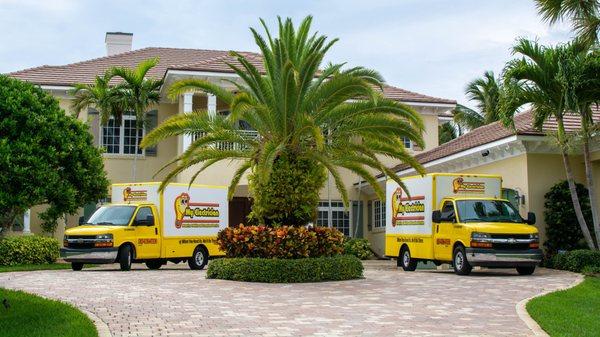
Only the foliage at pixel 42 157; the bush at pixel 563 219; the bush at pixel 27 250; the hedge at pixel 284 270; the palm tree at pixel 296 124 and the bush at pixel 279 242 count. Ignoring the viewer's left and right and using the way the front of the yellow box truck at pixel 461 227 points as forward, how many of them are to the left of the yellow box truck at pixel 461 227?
1

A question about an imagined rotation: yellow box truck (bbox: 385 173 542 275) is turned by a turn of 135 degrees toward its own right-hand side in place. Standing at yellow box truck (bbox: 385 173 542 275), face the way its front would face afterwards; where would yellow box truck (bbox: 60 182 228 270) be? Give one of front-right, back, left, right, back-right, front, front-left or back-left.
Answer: front

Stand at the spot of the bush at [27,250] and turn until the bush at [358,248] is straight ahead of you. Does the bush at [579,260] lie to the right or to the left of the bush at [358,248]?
right

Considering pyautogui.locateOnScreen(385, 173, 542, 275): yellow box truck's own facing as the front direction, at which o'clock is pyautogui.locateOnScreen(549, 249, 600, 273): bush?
The bush is roughly at 10 o'clock from the yellow box truck.

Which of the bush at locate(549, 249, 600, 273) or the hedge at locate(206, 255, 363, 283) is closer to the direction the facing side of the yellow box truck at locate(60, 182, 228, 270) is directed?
the hedge

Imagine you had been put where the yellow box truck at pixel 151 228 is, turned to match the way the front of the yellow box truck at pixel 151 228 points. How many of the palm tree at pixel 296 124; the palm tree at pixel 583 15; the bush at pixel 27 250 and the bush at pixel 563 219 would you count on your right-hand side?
1

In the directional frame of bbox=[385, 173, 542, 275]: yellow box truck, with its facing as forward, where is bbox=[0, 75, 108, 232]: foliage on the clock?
The foliage is roughly at 4 o'clock from the yellow box truck.

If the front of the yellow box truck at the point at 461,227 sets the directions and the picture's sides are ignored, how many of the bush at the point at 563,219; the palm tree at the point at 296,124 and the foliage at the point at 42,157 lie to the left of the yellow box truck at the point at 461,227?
1

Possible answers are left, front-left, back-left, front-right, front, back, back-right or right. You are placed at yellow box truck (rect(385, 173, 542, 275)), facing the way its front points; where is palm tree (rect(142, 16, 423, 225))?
right

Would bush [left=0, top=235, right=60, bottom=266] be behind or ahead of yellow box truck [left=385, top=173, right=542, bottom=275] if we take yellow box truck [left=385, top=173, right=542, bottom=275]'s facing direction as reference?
behind

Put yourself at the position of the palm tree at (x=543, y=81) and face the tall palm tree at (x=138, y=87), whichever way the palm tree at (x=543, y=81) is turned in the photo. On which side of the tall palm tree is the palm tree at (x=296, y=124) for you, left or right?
left

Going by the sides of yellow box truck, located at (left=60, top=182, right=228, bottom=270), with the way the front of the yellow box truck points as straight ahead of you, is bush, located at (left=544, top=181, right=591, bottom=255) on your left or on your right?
on your left

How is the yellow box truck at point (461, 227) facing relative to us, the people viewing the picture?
facing the viewer and to the right of the viewer
